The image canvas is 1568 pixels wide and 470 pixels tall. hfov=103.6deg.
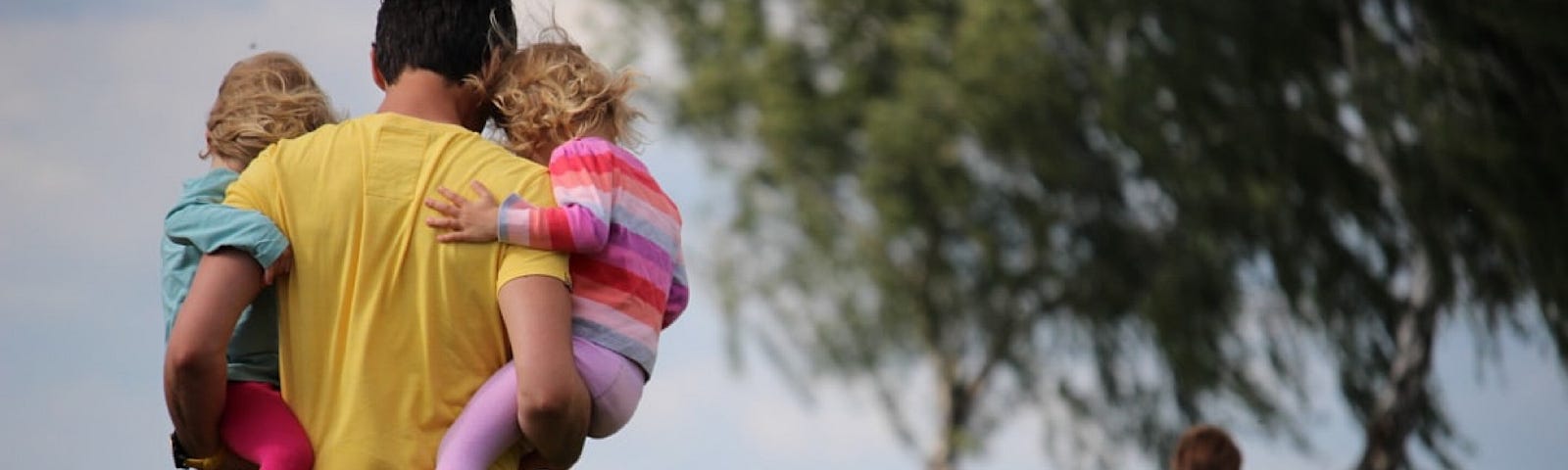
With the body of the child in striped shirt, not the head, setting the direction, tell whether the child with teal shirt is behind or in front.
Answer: in front

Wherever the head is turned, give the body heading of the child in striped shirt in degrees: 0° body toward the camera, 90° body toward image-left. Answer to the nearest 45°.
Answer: approximately 135°

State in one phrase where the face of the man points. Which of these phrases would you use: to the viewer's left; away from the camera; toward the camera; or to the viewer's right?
away from the camera

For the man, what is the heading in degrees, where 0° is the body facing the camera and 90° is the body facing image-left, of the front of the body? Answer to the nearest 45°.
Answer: approximately 180°

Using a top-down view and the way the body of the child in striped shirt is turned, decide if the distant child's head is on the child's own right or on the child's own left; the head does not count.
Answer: on the child's own right
